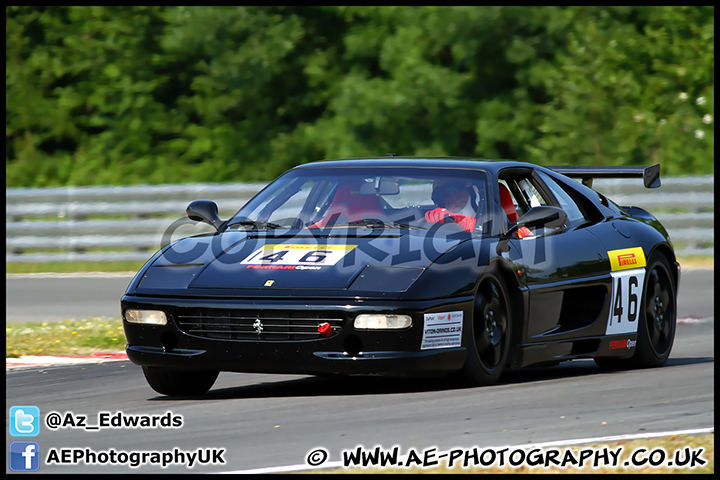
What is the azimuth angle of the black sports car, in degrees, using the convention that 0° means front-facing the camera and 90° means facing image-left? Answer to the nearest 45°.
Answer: approximately 45°

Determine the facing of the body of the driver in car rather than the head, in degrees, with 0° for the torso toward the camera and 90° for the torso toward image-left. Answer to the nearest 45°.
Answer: approximately 45°

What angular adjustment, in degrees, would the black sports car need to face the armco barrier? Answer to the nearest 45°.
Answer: approximately 135° to its right

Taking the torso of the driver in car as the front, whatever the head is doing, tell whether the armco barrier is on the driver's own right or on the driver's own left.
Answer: on the driver's own right
